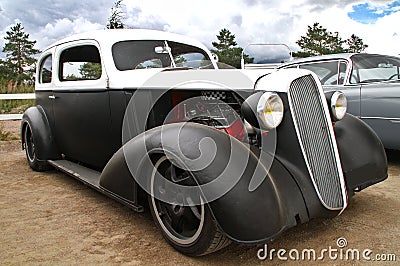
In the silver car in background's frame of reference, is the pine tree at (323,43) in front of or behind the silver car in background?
behind

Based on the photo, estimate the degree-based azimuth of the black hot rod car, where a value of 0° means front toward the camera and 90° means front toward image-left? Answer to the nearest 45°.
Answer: approximately 315°

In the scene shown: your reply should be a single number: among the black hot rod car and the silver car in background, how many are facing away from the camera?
0

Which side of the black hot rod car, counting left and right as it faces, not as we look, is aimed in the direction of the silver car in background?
left
